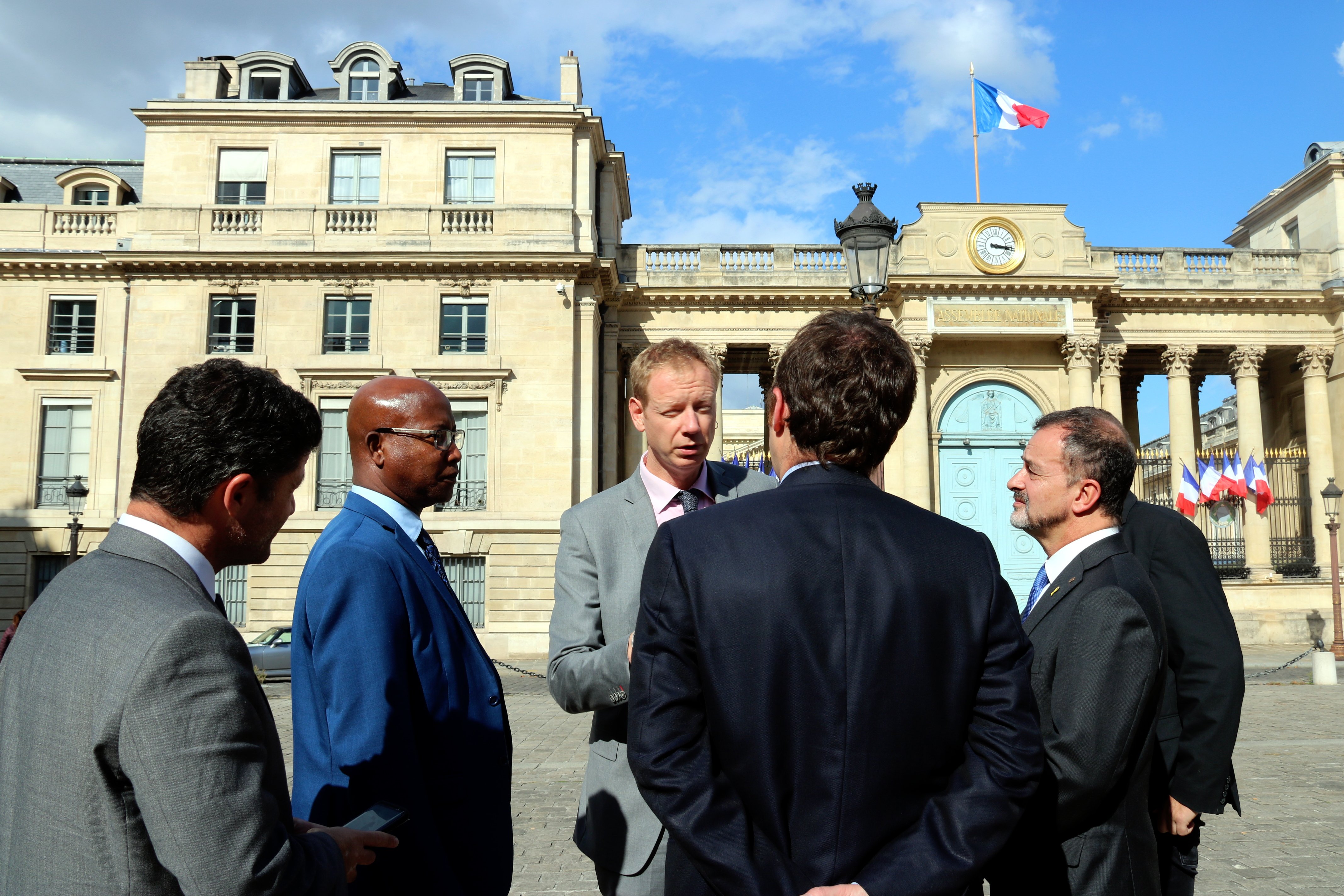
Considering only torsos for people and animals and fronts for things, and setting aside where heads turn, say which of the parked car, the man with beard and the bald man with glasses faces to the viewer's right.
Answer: the bald man with glasses

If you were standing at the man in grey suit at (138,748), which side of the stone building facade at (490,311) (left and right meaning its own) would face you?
front

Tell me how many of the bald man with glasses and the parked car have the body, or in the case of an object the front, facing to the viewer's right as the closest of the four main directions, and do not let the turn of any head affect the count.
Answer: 1

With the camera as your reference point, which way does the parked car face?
facing to the left of the viewer

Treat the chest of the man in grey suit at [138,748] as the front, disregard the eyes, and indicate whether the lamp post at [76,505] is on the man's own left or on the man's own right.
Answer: on the man's own left

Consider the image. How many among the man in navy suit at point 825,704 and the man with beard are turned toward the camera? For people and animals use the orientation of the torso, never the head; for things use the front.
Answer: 0

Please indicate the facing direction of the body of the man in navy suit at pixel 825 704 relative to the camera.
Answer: away from the camera

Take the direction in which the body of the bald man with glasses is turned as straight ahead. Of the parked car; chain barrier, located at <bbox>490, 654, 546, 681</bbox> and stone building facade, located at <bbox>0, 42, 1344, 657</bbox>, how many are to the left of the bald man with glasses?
3

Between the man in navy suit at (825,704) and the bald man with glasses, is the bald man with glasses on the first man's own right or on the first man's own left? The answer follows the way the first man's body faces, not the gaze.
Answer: on the first man's own left

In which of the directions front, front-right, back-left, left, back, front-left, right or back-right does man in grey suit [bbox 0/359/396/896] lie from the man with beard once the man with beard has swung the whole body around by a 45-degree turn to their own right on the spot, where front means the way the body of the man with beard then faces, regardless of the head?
left

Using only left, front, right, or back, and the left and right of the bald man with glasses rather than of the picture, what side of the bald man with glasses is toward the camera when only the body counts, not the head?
right

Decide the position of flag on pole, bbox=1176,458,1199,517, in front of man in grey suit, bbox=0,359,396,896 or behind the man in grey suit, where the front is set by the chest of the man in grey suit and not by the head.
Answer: in front

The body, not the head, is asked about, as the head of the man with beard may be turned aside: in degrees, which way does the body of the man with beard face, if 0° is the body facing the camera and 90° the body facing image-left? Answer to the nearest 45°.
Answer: approximately 90°

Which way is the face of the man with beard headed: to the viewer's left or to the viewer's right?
to the viewer's left

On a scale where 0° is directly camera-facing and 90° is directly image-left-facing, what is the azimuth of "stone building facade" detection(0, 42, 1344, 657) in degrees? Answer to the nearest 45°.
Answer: approximately 0°

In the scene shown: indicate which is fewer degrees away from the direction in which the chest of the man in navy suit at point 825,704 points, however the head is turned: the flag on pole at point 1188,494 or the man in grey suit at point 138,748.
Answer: the flag on pole

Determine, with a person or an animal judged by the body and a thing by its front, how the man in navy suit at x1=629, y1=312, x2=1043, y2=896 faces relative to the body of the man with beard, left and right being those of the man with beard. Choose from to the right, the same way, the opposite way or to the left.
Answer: to the right

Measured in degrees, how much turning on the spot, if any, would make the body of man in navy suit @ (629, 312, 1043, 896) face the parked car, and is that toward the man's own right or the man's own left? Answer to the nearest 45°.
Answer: approximately 45° to the man's own left
